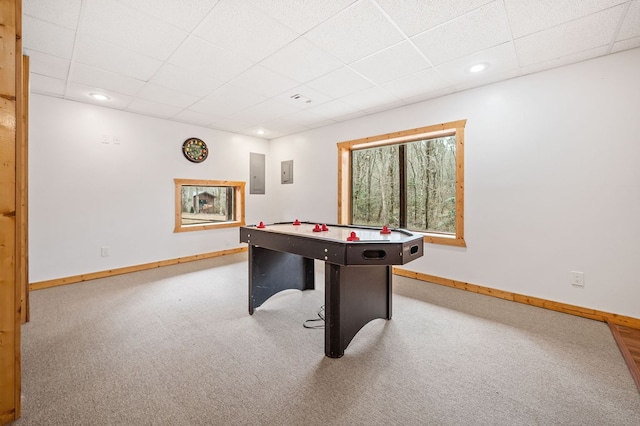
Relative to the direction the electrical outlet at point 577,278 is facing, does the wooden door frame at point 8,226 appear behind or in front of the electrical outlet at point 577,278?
in front

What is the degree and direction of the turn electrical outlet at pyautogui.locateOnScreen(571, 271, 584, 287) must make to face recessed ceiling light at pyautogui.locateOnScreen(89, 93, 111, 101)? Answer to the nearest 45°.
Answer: approximately 45° to its right

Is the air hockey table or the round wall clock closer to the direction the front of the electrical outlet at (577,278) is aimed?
the air hockey table

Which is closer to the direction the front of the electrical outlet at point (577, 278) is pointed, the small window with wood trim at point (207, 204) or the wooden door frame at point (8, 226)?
the wooden door frame

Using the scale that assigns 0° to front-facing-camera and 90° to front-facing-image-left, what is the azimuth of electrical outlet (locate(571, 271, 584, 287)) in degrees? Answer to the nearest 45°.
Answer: approximately 0°

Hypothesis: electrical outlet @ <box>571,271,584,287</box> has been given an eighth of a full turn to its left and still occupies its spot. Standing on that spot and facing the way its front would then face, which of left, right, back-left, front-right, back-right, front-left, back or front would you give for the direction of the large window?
back-right
